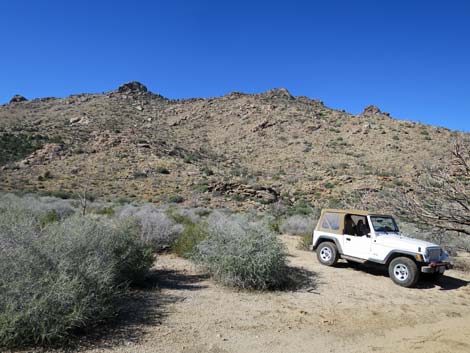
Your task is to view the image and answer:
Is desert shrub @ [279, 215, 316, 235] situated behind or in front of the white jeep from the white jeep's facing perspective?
behind

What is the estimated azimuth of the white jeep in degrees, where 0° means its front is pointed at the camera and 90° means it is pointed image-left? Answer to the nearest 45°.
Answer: approximately 315°

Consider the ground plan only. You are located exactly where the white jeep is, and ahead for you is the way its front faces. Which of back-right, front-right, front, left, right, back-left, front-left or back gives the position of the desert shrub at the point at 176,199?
back

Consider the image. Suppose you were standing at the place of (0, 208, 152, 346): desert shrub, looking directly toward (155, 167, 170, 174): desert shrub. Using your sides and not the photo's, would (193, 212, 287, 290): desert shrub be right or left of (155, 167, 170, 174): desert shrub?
right

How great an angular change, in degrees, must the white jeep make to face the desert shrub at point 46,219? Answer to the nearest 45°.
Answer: approximately 135° to its right

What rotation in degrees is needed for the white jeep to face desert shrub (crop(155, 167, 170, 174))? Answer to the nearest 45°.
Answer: approximately 180°
